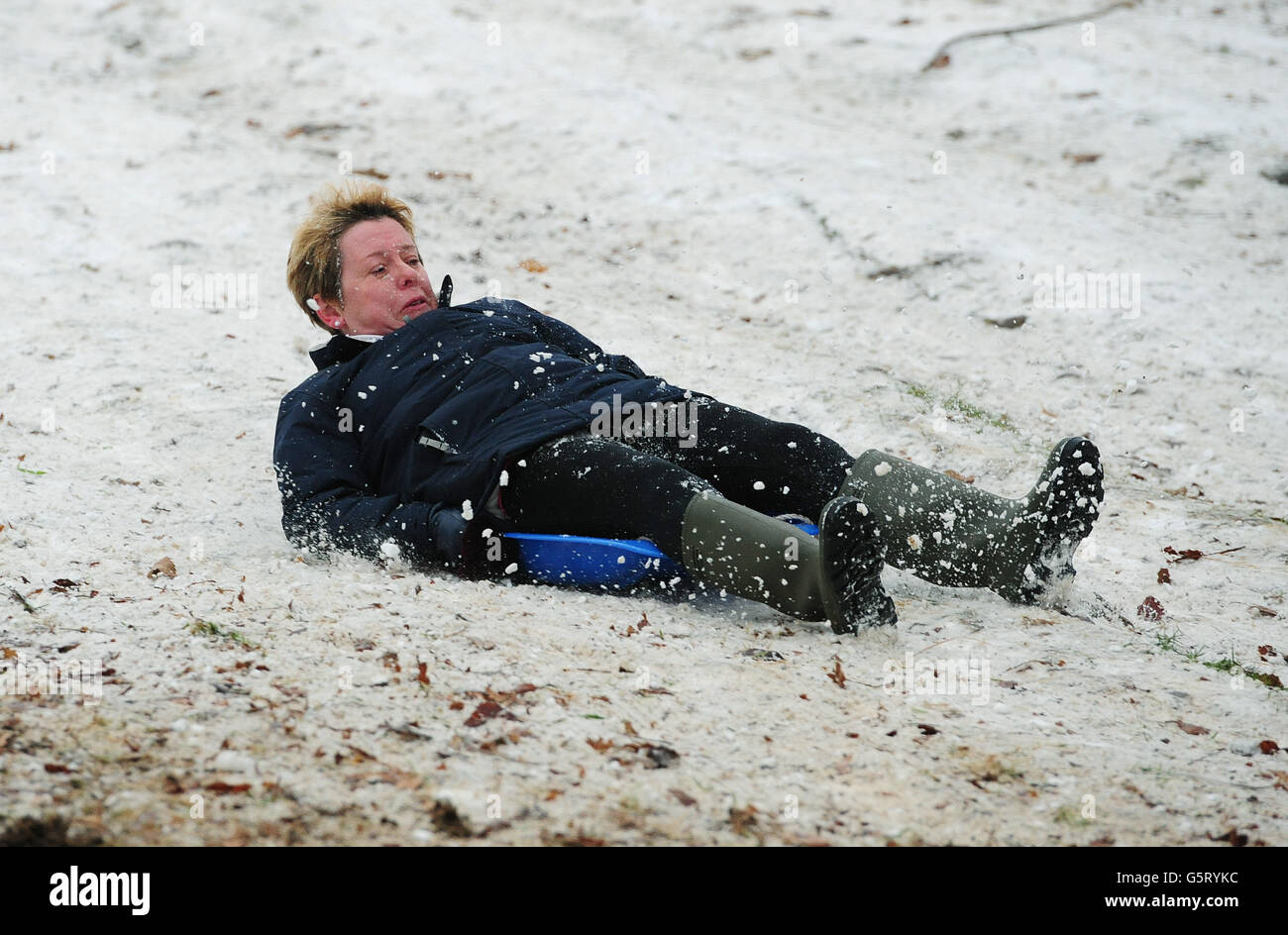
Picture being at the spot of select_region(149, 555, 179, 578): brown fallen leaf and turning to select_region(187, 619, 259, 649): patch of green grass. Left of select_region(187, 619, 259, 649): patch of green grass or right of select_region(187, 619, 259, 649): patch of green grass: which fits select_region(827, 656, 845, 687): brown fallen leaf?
left

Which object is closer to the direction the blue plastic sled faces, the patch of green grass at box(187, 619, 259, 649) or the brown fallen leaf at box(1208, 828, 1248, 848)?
the brown fallen leaf

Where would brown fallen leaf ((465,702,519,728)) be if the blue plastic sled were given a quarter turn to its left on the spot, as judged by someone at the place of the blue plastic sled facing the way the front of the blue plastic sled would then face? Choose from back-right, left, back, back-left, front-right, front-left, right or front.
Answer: back

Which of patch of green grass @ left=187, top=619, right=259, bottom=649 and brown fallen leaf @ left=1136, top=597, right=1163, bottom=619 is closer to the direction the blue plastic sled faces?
the brown fallen leaf

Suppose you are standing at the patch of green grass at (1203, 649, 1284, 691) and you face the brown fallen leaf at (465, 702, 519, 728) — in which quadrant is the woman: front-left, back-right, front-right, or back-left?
front-right

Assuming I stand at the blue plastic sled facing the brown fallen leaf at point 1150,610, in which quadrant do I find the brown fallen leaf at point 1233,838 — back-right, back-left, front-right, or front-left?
front-right

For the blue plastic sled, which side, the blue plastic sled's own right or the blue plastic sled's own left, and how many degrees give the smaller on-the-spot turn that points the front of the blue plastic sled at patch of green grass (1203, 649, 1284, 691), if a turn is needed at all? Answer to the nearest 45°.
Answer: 0° — it already faces it

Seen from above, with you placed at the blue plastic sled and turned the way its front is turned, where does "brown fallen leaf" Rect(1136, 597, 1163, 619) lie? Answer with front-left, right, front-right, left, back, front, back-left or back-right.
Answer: front

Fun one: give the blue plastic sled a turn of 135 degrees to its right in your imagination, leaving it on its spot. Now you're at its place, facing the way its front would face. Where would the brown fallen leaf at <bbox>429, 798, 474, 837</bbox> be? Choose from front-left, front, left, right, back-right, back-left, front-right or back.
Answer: front-left

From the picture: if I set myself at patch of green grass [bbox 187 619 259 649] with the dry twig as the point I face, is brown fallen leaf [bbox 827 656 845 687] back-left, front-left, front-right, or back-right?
front-right

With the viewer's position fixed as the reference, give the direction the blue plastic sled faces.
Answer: facing to the right of the viewer

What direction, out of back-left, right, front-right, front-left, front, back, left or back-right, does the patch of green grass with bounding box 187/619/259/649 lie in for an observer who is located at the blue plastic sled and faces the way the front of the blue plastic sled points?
back-right

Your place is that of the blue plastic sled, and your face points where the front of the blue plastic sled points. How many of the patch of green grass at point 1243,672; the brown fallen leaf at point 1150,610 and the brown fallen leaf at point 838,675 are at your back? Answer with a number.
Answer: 0

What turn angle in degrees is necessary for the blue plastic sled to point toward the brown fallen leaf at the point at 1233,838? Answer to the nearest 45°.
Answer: approximately 45° to its right

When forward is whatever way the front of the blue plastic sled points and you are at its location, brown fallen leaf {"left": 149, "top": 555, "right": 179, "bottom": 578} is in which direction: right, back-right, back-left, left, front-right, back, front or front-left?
back

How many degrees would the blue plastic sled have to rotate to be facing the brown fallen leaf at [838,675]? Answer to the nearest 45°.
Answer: approximately 45° to its right
